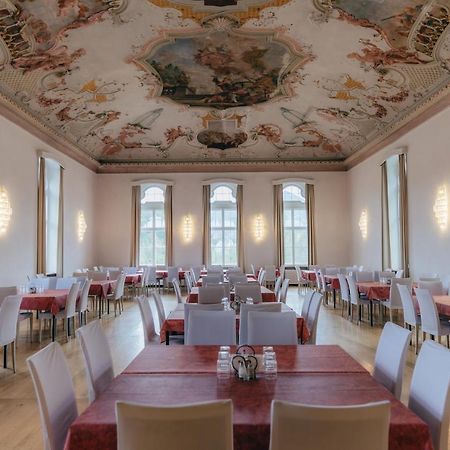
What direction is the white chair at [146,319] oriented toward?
to the viewer's right

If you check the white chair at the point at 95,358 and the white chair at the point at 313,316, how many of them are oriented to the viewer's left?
1

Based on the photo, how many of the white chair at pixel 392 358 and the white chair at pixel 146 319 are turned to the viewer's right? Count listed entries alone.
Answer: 1

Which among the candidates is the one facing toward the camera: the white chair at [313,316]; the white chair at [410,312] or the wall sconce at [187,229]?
the wall sconce

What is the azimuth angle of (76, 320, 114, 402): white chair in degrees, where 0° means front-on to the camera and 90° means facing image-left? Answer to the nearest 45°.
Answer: approximately 315°

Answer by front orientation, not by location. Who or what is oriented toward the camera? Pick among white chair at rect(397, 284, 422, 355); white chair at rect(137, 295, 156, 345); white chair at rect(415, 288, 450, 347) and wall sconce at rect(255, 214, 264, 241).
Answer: the wall sconce

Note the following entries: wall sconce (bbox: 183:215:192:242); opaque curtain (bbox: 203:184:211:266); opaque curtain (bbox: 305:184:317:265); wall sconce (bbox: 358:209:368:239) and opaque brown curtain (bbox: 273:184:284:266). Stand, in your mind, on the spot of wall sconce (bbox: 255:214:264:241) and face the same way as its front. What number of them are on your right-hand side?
2

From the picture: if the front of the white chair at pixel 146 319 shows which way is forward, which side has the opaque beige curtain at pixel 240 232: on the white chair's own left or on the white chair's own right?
on the white chair's own left

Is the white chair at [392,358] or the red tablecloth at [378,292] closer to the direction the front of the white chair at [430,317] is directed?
the red tablecloth

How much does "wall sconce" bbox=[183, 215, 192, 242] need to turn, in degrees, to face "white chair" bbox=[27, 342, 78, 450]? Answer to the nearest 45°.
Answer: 0° — it already faces it

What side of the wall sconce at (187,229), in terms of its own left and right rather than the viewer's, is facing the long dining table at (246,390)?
front

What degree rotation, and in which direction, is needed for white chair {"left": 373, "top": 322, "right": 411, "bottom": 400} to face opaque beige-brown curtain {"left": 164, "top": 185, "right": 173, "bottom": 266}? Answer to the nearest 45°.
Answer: approximately 90° to its right

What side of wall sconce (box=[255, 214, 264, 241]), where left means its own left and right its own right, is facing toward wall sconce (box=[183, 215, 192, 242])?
right

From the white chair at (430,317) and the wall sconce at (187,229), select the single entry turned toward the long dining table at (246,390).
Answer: the wall sconce

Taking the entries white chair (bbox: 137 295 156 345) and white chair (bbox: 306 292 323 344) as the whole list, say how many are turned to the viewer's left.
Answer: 1
